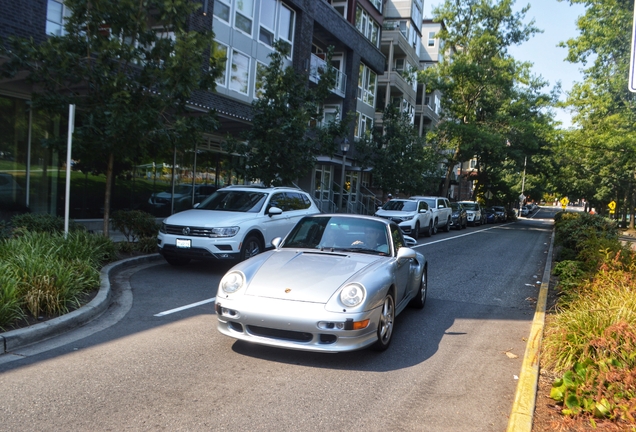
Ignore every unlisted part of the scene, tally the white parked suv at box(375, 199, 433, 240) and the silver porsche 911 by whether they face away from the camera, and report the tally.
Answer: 0

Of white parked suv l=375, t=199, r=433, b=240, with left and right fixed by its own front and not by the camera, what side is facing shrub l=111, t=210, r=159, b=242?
front

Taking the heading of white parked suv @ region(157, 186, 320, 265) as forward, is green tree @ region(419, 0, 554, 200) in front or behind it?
behind

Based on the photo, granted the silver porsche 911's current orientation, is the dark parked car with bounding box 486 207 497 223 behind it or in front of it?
behind

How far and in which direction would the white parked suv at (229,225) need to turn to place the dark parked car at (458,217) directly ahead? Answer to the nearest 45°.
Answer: approximately 180°

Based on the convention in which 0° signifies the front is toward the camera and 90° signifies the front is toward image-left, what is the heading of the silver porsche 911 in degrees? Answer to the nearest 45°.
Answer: approximately 45°

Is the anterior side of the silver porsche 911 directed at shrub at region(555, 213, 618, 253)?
no

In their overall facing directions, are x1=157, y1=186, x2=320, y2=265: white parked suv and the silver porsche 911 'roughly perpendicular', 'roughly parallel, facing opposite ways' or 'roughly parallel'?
roughly parallel

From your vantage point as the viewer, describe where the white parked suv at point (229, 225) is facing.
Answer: facing the viewer and to the left of the viewer

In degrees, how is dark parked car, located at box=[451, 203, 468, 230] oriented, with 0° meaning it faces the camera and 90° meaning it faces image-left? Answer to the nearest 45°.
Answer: approximately 45°

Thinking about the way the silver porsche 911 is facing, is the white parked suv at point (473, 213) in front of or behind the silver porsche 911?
behind

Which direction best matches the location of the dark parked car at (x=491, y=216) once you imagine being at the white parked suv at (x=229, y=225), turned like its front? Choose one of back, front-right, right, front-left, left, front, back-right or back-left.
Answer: back

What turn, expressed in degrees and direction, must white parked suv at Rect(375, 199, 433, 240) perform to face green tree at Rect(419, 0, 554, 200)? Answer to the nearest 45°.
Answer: approximately 135° to its right

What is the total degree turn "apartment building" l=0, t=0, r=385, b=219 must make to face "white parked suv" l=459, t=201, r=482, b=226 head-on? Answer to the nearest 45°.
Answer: approximately 90° to its left

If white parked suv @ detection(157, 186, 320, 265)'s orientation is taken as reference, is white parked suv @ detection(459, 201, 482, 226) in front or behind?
behind
